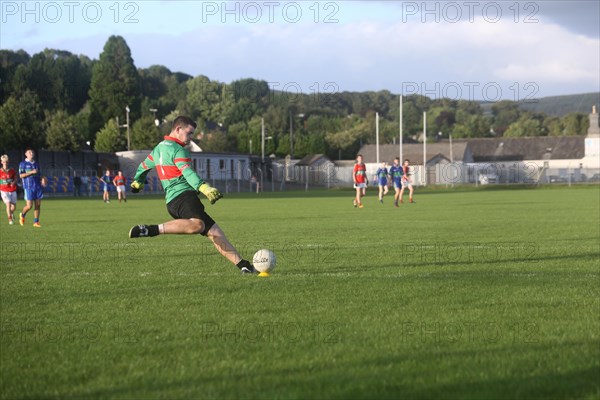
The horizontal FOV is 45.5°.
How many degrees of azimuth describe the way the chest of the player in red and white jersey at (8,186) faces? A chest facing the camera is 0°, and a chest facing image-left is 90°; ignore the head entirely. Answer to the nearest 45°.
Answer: approximately 0°

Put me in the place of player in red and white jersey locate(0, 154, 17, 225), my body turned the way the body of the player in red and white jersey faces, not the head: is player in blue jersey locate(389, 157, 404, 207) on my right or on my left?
on my left

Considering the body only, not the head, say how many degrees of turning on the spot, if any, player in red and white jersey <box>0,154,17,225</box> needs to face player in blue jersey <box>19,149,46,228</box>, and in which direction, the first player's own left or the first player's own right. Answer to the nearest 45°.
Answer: approximately 45° to the first player's own left
